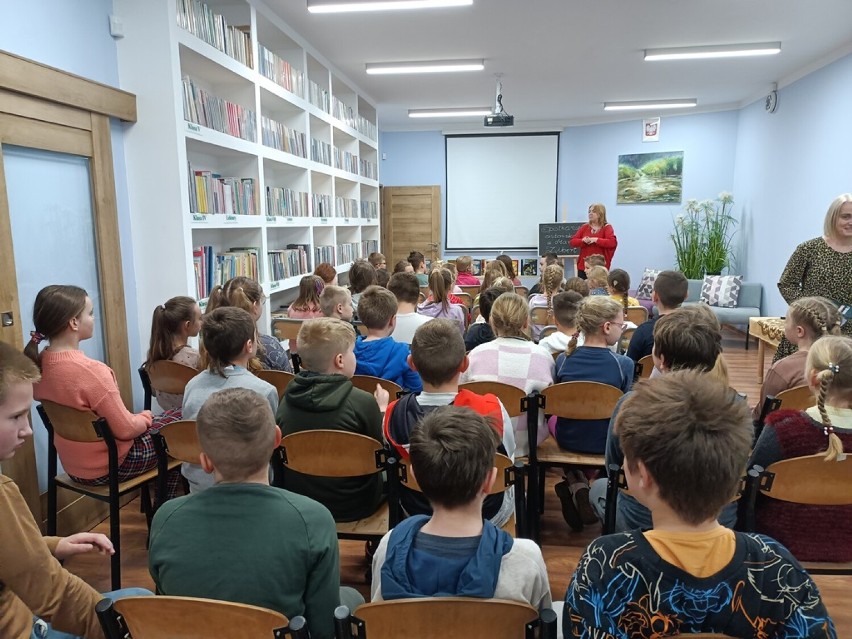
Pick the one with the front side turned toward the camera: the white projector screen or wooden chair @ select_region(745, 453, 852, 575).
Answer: the white projector screen

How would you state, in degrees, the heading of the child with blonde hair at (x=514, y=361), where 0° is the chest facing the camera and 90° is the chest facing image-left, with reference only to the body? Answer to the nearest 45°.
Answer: approximately 180°

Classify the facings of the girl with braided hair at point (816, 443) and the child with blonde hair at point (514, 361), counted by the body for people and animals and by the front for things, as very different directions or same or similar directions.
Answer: same or similar directions

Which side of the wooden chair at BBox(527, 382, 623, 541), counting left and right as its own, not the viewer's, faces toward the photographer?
back

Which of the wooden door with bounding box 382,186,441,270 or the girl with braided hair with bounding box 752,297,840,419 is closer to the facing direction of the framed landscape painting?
the girl with braided hair

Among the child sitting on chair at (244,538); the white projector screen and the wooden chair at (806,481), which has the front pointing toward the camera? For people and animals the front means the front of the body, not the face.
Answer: the white projector screen

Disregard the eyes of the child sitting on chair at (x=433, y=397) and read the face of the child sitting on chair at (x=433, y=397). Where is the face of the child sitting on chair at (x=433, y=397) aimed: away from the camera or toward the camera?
away from the camera

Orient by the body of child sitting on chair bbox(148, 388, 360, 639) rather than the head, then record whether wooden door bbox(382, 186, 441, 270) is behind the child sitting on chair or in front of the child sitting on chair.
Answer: in front

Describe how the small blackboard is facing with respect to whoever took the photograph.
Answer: facing the viewer

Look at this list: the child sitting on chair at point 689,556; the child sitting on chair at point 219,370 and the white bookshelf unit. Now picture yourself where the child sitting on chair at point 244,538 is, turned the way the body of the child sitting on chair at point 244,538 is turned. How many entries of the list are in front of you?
2

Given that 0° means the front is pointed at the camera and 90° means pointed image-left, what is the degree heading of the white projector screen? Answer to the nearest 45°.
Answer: approximately 0°

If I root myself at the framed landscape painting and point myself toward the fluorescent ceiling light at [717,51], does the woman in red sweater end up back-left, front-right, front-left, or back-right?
front-right

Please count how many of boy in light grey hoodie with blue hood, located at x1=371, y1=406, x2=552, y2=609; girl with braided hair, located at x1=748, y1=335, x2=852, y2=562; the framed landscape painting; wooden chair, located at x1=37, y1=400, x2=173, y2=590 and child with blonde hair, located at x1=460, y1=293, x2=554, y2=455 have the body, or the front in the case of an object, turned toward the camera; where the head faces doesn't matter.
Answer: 1

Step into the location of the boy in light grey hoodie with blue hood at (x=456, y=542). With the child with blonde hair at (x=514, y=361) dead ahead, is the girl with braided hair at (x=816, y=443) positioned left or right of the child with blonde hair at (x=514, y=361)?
right

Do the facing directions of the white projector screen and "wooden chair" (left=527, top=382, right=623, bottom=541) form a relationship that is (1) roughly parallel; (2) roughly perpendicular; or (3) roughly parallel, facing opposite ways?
roughly parallel, facing opposite ways

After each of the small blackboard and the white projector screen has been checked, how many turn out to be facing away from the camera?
0

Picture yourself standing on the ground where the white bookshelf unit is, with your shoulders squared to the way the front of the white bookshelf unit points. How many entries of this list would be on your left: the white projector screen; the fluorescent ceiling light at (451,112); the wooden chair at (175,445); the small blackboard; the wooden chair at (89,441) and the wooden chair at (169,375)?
3

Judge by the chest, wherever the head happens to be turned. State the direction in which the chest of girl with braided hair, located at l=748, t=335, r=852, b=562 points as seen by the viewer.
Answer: away from the camera

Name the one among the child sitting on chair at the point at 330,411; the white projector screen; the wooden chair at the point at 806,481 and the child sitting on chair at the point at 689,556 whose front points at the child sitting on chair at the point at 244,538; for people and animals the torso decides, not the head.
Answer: the white projector screen

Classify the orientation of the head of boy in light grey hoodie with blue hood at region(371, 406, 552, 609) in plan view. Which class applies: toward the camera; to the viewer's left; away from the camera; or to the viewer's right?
away from the camera

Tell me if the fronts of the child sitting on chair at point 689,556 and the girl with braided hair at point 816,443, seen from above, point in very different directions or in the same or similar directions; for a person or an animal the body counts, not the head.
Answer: same or similar directions

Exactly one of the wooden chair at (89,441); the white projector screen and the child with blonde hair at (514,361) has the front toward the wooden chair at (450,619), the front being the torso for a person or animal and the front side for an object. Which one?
the white projector screen
